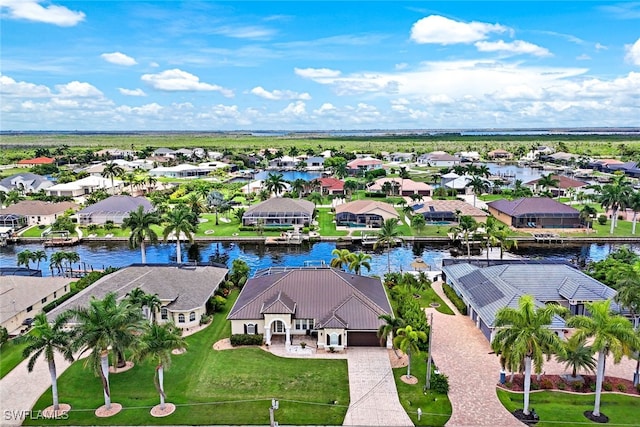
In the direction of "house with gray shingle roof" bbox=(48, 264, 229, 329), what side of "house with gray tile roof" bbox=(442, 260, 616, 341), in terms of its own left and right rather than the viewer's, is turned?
right

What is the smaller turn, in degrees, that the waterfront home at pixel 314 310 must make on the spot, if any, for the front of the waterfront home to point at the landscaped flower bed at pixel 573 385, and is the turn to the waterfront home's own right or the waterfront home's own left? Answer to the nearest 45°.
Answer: approximately 45° to the waterfront home's own left

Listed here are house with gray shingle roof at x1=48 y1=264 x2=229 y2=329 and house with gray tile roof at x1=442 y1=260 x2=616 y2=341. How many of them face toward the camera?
2

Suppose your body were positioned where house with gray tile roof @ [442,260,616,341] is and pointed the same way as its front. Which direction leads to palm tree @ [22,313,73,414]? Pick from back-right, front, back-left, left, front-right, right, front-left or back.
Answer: front-right

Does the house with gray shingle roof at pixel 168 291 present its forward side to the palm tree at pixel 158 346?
yes

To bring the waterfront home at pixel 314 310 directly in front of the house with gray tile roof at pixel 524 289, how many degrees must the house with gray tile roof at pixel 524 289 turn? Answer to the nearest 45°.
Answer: approximately 45° to its right

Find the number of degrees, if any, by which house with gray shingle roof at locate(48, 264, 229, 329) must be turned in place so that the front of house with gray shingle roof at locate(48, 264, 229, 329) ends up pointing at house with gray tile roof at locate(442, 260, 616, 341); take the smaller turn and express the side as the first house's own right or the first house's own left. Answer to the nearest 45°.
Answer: approximately 90° to the first house's own left

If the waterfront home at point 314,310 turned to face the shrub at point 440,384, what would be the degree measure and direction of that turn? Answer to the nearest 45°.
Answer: approximately 45° to its left

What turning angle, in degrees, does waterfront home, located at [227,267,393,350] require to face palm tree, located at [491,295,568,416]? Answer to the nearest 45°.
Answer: approximately 45° to its left

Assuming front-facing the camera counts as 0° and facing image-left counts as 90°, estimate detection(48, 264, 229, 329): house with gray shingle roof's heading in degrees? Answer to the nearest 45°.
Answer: approximately 0°

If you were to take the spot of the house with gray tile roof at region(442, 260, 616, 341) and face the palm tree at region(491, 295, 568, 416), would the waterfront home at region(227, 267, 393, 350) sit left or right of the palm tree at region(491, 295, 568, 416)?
right

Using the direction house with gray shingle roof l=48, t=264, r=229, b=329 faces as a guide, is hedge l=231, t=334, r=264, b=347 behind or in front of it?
in front
